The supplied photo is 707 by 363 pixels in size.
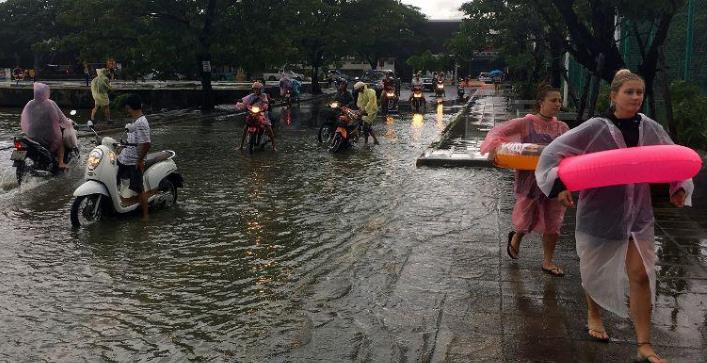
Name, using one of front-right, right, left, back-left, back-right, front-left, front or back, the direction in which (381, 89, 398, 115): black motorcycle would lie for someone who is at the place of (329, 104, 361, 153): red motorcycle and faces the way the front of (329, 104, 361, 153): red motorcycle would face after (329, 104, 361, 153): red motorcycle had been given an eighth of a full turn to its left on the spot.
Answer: back

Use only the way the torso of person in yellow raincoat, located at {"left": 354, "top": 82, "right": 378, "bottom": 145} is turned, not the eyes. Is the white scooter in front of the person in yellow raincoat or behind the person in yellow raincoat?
in front

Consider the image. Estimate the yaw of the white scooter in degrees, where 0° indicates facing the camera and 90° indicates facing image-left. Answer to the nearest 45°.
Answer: approximately 45°

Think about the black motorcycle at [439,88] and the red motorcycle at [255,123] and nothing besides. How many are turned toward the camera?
2

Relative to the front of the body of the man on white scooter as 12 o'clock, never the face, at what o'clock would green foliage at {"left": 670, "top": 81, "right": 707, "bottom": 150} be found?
The green foliage is roughly at 7 o'clock from the man on white scooter.

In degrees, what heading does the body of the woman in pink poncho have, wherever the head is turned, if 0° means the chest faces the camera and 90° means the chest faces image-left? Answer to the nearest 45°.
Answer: approximately 315°

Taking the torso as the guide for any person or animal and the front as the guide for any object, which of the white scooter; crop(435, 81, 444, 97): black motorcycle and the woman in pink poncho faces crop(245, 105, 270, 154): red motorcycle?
the black motorcycle

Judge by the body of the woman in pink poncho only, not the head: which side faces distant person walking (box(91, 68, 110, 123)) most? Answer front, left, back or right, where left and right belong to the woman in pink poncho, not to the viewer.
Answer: back

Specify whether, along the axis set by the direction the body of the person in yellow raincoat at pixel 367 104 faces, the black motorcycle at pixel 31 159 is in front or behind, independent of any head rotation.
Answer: in front

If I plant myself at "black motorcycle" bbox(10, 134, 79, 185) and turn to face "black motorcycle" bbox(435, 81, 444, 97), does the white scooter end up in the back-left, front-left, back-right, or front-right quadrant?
back-right

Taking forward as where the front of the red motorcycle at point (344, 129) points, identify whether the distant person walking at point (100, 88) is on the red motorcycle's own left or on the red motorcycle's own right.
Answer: on the red motorcycle's own right
